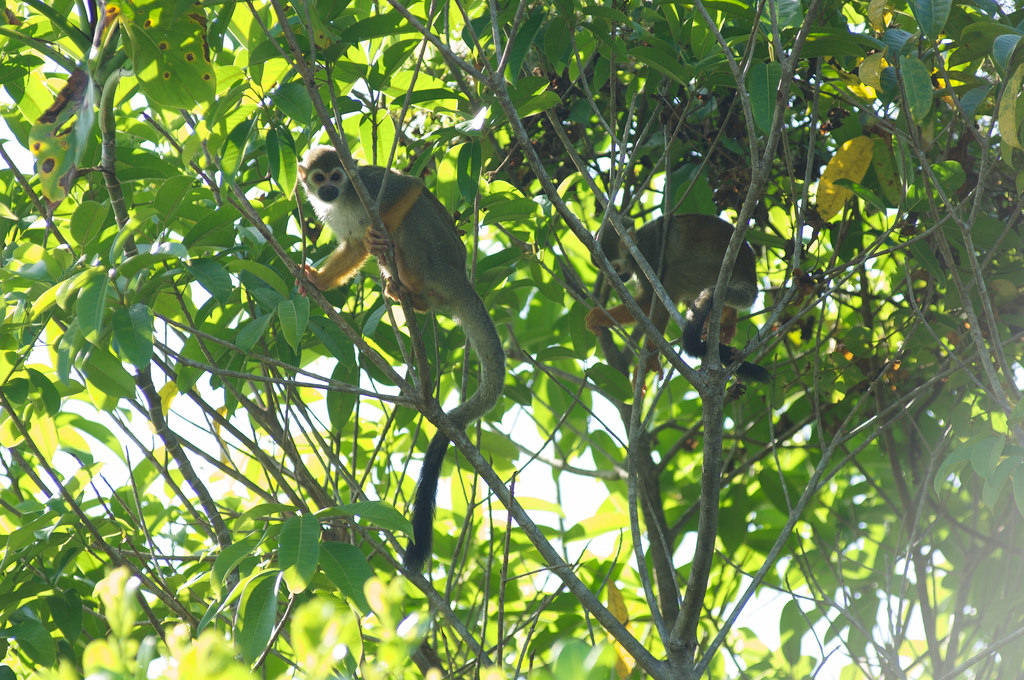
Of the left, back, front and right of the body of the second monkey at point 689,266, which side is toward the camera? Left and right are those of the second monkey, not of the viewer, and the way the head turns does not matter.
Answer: left

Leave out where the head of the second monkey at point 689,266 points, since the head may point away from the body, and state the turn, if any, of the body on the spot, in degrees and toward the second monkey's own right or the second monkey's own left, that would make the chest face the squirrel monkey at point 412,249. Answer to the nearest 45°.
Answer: approximately 45° to the second monkey's own left

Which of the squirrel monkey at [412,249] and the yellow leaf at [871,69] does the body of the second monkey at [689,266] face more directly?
the squirrel monkey

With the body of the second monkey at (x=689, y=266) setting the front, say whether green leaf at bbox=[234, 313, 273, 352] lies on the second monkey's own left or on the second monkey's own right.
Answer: on the second monkey's own left

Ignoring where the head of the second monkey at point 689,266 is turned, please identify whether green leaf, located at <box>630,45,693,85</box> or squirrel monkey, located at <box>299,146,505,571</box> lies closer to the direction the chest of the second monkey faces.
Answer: the squirrel monkey
